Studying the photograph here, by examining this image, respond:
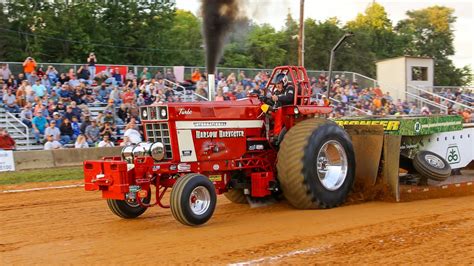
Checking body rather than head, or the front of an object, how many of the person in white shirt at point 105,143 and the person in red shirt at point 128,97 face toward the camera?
2

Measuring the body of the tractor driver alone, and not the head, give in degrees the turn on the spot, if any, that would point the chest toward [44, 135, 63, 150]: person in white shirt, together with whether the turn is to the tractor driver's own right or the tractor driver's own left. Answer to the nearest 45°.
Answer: approximately 90° to the tractor driver's own right

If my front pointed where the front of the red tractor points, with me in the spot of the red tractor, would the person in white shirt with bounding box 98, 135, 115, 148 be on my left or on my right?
on my right

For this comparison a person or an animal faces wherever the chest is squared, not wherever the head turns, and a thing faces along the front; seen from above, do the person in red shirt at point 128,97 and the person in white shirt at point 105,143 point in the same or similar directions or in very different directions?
same or similar directions

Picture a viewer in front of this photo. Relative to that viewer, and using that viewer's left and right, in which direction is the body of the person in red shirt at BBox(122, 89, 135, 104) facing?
facing the viewer

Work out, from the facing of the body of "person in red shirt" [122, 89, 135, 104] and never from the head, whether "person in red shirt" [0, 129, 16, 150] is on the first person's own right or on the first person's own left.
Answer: on the first person's own right

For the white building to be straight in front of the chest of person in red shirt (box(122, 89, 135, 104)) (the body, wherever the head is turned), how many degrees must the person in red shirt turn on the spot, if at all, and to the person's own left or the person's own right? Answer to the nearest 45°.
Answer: approximately 135° to the person's own left

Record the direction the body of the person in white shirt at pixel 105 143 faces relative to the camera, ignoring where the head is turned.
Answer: toward the camera

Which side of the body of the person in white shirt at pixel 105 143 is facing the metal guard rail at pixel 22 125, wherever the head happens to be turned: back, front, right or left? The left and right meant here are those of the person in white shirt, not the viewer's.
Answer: right

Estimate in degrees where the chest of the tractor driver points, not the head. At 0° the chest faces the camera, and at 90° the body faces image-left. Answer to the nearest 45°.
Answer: approximately 45°

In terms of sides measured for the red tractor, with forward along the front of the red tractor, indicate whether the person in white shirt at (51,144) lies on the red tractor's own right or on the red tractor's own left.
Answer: on the red tractor's own right

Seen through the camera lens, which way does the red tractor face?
facing the viewer and to the left of the viewer

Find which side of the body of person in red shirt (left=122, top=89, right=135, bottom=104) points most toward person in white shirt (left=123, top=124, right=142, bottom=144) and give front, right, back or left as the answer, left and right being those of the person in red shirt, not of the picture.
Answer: front
